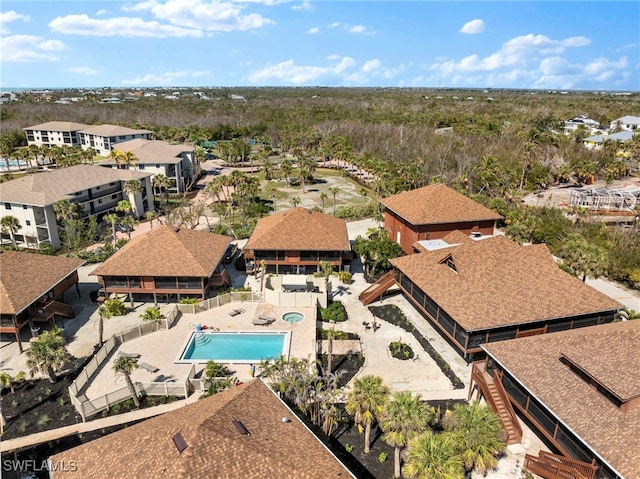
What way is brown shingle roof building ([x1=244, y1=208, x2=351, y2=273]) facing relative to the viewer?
toward the camera

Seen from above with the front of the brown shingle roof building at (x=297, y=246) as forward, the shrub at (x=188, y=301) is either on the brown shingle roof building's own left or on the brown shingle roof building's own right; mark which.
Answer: on the brown shingle roof building's own right

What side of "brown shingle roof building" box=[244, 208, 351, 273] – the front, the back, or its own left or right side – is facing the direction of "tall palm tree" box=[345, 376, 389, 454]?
front

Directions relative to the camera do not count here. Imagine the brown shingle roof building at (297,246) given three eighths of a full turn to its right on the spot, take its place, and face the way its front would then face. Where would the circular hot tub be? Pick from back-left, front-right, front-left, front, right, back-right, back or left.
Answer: back-left

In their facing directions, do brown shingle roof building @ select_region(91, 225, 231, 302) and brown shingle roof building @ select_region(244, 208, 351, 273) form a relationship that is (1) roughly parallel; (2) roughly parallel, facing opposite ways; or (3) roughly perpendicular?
roughly parallel

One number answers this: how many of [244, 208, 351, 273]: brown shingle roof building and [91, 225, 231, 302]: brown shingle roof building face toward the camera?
2

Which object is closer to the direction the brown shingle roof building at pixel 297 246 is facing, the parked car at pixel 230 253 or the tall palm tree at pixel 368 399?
the tall palm tree

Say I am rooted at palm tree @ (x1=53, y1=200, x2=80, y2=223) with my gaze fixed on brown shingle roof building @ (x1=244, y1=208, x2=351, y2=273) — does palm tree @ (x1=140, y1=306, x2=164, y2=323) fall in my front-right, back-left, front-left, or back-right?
front-right

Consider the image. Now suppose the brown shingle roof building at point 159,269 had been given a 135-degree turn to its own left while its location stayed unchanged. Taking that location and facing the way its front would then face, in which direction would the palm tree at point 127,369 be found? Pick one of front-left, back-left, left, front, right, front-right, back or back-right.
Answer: back-right

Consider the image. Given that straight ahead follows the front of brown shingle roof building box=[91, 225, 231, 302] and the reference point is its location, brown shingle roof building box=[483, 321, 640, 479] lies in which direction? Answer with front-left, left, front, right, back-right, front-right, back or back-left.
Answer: front-left

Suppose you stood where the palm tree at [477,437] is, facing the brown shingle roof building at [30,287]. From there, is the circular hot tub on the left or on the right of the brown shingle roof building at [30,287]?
right

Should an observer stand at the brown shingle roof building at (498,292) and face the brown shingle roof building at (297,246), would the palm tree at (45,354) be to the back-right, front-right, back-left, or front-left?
front-left

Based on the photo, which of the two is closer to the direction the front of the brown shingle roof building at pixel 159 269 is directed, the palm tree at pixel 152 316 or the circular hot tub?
the palm tree

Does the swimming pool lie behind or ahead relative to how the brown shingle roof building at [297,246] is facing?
ahead

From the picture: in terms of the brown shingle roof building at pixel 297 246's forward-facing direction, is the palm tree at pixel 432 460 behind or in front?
in front
